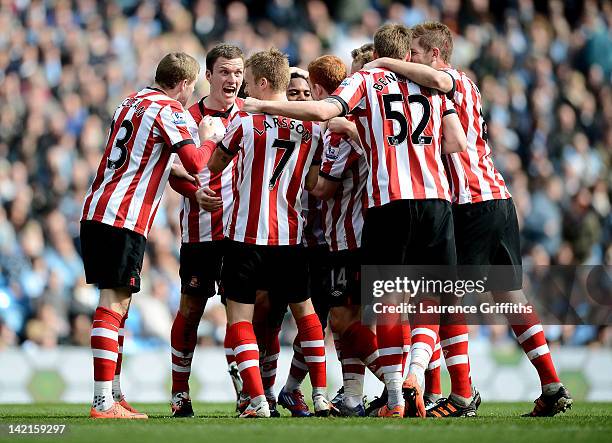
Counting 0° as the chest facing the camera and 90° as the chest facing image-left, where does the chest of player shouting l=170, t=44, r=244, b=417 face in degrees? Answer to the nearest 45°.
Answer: approximately 315°

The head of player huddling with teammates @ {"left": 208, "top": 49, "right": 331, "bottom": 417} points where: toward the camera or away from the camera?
away from the camera

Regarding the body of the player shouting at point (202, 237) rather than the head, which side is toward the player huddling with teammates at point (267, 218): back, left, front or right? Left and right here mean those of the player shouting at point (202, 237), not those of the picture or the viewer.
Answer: front

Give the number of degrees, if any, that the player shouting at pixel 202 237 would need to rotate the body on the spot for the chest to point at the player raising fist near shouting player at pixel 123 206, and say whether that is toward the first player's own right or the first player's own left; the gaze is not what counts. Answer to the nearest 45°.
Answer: approximately 90° to the first player's own right
